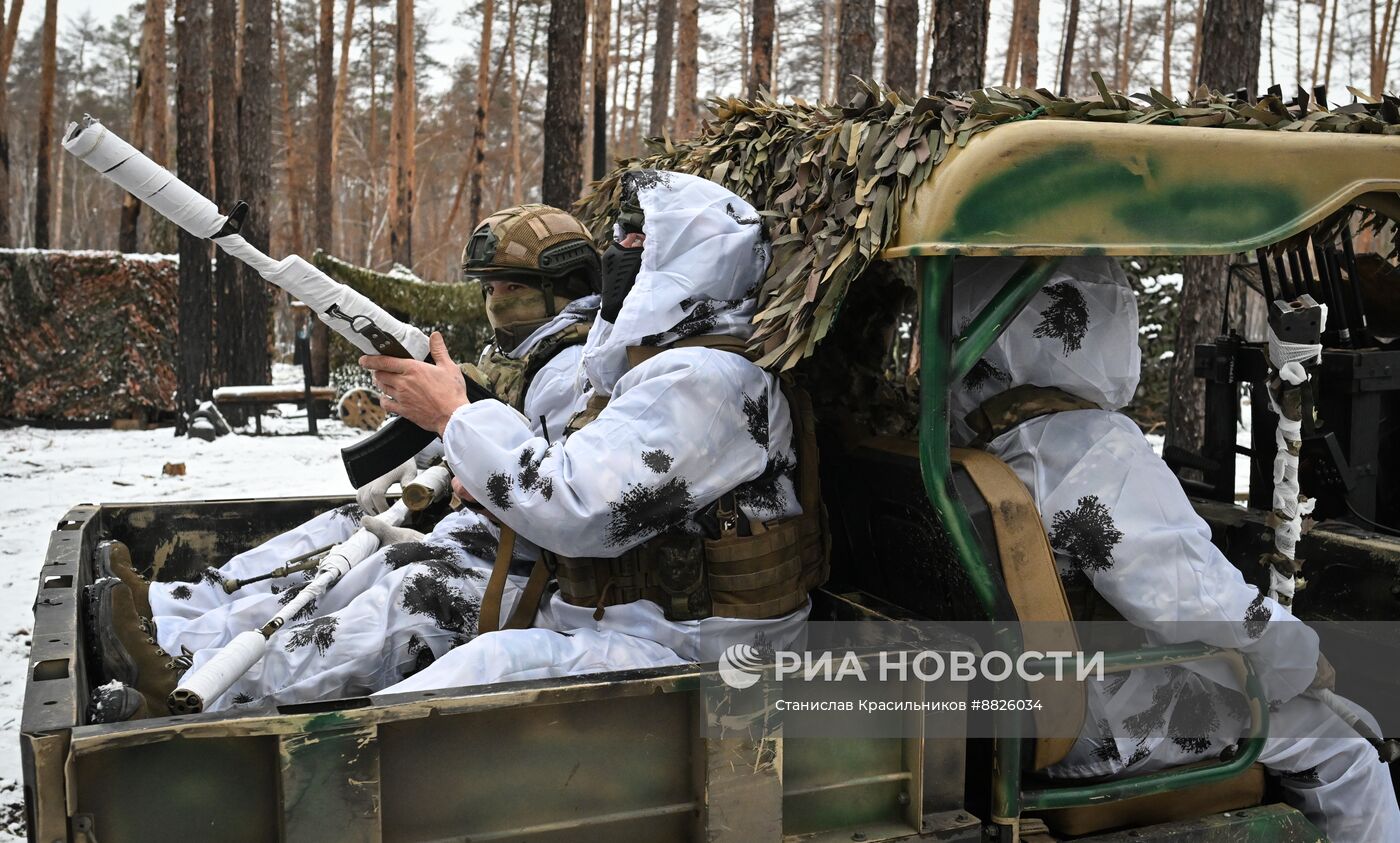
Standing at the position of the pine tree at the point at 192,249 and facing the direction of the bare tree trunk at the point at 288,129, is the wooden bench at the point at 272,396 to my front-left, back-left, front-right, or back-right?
back-right
